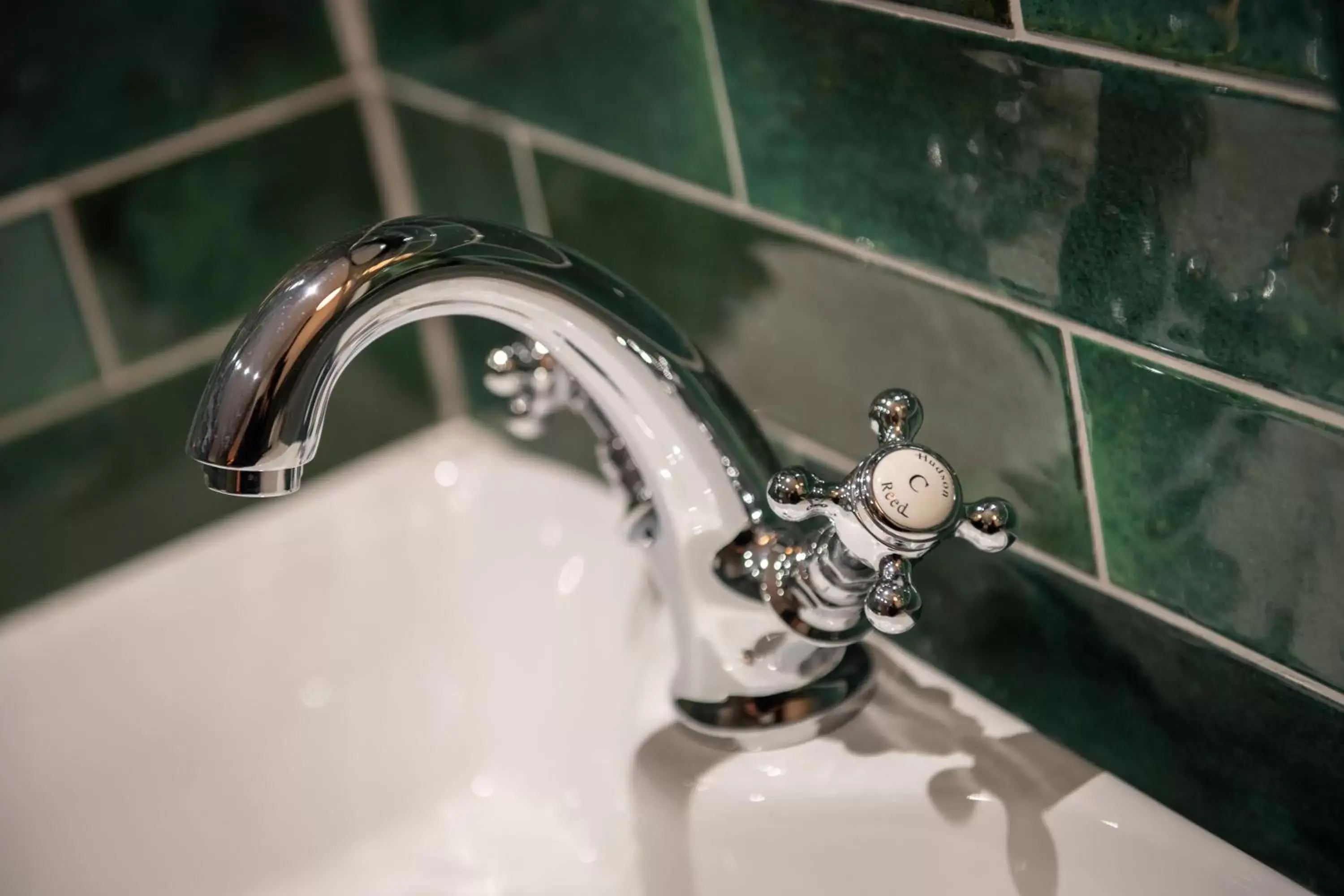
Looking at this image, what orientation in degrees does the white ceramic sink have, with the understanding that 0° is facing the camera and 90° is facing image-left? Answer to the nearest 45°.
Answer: approximately 45°

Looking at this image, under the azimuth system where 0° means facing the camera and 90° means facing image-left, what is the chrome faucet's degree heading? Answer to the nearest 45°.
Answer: approximately 45°
